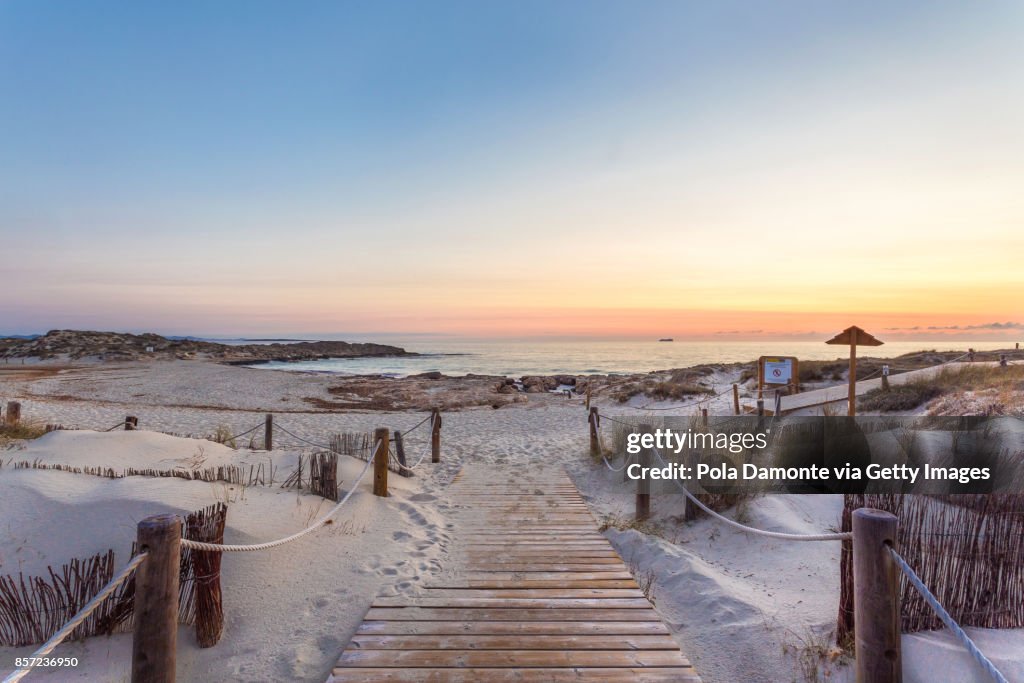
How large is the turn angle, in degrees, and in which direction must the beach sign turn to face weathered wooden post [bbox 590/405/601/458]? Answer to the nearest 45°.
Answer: approximately 45° to its right

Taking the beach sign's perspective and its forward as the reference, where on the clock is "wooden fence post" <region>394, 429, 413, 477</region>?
The wooden fence post is roughly at 1 o'clock from the beach sign.

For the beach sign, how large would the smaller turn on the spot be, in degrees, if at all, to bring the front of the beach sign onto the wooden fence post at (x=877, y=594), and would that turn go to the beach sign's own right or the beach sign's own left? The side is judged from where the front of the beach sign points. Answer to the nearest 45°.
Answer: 0° — it already faces it

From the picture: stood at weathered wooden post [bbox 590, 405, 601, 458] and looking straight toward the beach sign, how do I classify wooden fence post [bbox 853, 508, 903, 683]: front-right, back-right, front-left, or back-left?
back-right

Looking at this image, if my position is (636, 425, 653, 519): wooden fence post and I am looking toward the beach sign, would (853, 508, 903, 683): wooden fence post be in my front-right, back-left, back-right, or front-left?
back-right

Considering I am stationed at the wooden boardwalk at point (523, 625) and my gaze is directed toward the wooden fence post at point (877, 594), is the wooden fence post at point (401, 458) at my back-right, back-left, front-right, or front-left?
back-left

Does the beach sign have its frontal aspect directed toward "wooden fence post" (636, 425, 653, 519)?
yes

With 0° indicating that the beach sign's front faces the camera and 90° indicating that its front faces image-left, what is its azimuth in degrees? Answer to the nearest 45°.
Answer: approximately 0°
